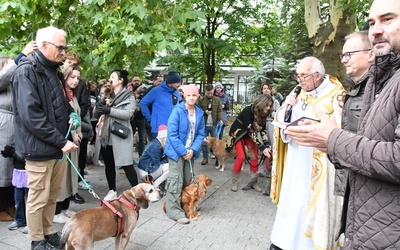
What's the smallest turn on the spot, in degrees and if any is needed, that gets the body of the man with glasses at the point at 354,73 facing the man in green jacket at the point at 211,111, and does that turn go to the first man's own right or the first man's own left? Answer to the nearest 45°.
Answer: approximately 90° to the first man's own right

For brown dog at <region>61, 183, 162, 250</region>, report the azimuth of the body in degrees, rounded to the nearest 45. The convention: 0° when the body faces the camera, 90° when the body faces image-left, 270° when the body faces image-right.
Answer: approximately 270°

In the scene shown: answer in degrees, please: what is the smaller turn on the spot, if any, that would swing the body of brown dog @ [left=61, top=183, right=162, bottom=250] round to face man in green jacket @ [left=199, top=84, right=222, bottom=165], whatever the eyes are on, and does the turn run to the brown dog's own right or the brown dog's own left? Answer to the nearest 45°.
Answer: approximately 45° to the brown dog's own left

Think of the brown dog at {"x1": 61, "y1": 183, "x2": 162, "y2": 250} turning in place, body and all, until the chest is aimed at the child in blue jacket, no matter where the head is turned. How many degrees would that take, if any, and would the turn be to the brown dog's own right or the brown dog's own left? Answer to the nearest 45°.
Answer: approximately 45° to the brown dog's own left

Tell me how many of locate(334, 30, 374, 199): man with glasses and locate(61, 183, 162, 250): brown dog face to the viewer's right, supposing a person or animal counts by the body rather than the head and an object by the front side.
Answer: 1

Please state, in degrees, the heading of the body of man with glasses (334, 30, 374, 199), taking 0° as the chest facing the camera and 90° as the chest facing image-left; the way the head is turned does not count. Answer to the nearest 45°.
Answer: approximately 45°

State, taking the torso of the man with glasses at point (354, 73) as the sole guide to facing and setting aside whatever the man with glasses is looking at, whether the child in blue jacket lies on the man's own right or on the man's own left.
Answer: on the man's own right
